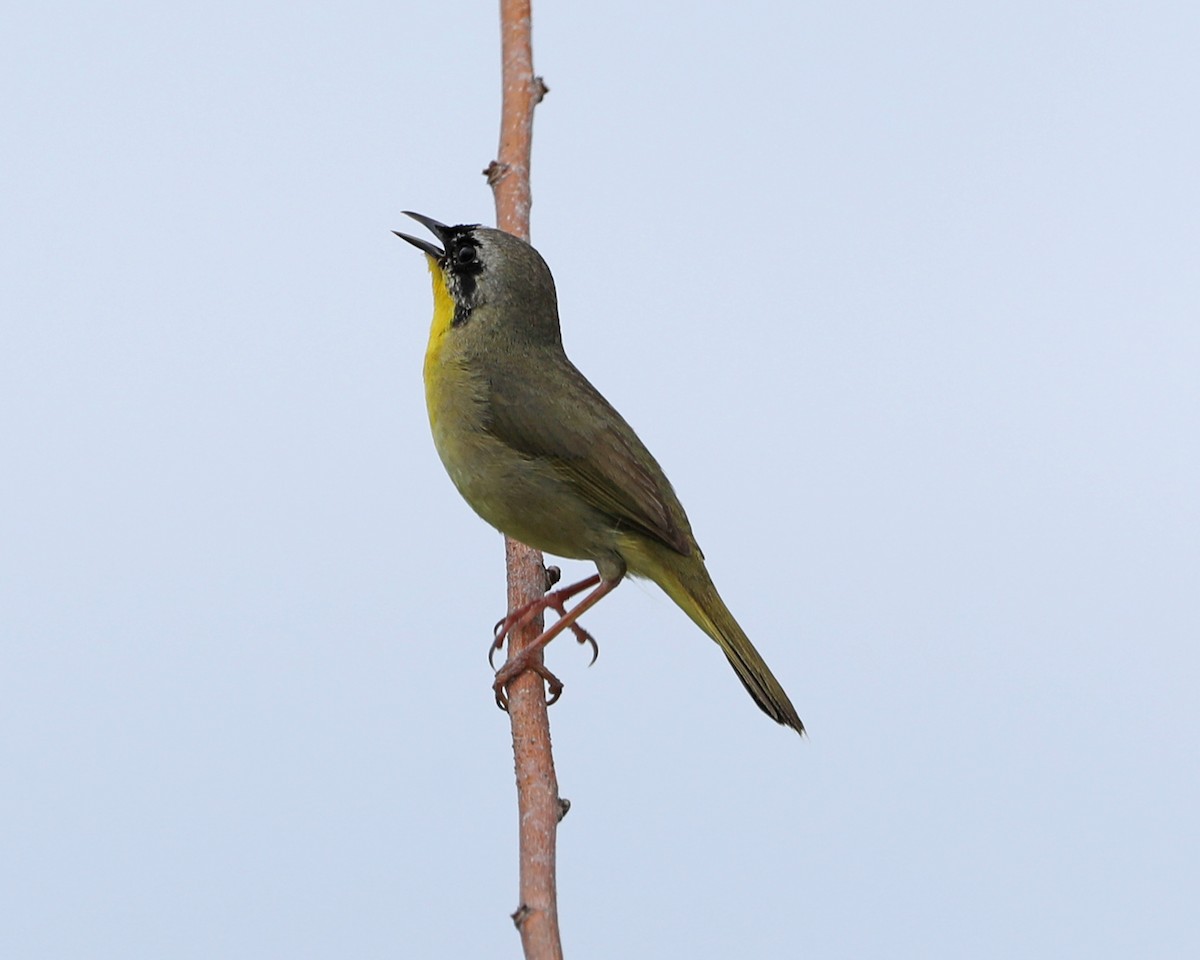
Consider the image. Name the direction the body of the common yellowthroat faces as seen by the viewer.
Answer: to the viewer's left
